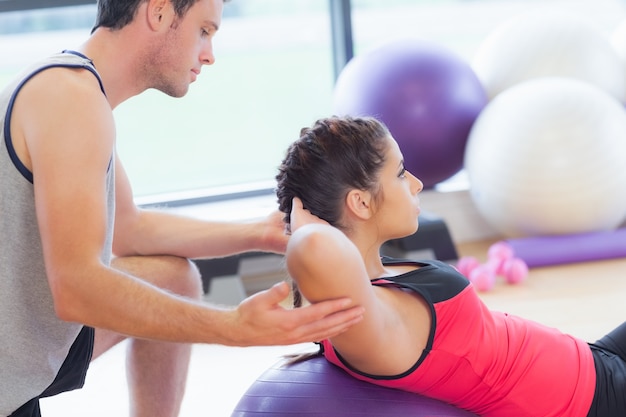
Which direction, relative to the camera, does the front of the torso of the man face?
to the viewer's right

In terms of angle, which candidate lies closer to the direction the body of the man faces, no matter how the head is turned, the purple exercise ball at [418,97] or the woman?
the woman

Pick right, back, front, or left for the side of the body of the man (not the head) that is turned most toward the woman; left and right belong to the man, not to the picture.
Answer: front

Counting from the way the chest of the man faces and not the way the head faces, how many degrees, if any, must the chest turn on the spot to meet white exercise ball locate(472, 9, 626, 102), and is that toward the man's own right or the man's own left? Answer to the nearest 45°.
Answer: approximately 45° to the man's own left

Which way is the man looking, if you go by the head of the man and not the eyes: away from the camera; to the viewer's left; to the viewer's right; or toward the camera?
to the viewer's right

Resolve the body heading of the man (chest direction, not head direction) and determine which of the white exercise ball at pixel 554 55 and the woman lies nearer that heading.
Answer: the woman

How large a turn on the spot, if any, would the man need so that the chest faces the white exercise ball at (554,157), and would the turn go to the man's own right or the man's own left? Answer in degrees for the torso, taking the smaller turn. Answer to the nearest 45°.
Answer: approximately 45° to the man's own left

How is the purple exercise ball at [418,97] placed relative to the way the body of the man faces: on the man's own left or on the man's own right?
on the man's own left

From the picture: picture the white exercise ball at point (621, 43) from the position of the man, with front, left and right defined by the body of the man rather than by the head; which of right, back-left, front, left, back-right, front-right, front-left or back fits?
front-left
